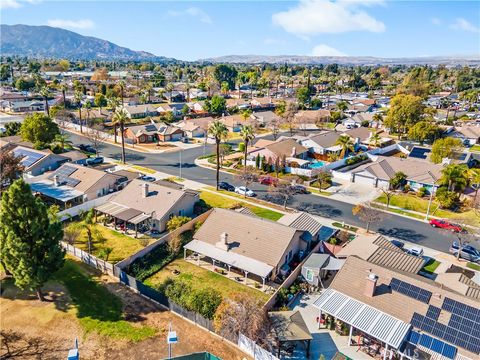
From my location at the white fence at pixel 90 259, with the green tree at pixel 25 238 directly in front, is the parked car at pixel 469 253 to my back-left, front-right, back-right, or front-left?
back-left

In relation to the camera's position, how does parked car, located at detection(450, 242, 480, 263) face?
facing the viewer and to the right of the viewer

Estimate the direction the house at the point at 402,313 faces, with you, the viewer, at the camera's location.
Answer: facing away from the viewer and to the right of the viewer

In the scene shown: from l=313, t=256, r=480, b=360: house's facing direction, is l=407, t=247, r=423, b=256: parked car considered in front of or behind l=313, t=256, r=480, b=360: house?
in front

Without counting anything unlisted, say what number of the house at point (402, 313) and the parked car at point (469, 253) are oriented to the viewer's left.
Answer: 0

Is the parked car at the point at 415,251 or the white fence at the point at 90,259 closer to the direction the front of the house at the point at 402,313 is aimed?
the parked car

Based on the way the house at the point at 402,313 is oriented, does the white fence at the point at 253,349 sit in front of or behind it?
behind

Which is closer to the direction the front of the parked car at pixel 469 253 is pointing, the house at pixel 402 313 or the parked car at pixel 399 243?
the house

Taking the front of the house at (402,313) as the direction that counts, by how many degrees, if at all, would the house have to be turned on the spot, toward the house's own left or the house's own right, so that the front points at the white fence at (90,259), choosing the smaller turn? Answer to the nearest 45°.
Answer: approximately 135° to the house's own left

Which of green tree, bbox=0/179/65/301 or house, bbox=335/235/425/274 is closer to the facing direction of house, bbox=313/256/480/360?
the house

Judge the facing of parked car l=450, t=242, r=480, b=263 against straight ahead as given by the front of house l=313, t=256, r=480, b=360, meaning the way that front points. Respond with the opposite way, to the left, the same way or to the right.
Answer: to the right
